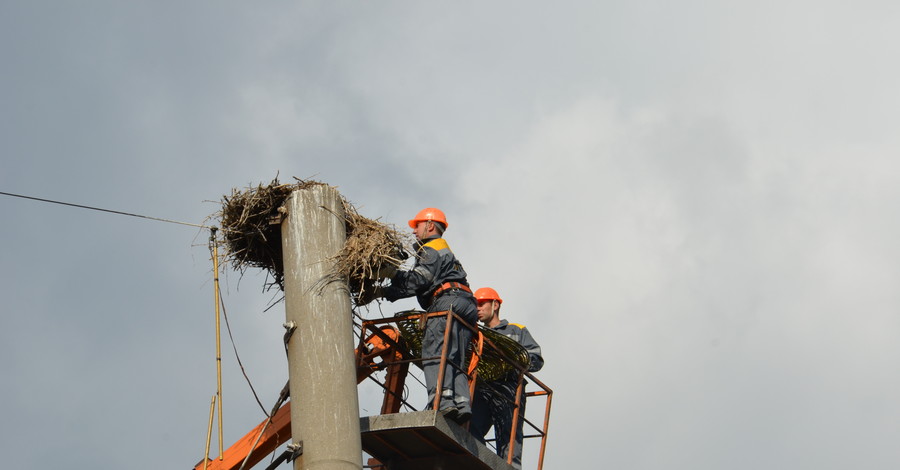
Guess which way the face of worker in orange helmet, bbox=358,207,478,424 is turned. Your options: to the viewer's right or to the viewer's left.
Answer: to the viewer's left

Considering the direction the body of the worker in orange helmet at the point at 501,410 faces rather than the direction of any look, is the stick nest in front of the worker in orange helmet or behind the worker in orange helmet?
in front

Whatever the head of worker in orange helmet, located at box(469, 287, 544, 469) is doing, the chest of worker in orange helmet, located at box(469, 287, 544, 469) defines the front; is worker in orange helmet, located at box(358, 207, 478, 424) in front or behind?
in front

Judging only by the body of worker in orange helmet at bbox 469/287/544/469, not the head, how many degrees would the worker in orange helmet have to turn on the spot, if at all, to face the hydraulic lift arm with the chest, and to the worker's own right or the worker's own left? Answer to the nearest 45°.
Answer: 0° — they already face it

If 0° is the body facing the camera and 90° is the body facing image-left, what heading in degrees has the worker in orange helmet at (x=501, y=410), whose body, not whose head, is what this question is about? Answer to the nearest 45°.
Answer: approximately 45°
